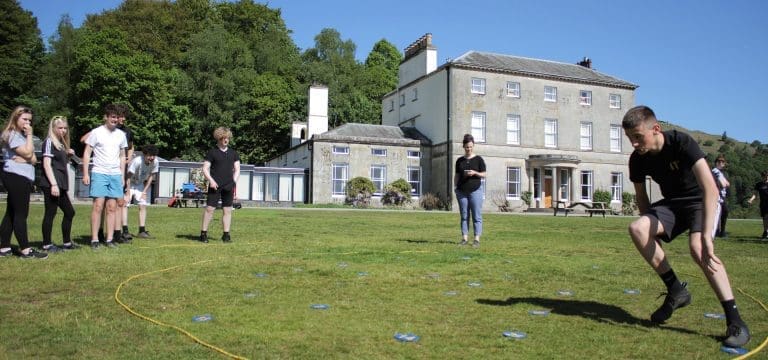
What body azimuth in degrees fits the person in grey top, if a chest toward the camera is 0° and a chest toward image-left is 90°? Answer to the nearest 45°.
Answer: approximately 270°

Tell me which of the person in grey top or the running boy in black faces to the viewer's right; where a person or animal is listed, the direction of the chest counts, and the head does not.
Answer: the person in grey top

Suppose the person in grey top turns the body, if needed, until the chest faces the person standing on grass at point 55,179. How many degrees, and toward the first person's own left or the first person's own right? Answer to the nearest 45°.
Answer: approximately 45° to the first person's own left

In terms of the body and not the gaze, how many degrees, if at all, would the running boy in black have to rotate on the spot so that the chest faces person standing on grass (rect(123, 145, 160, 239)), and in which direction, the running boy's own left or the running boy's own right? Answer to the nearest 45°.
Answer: approximately 45° to the running boy's own right
